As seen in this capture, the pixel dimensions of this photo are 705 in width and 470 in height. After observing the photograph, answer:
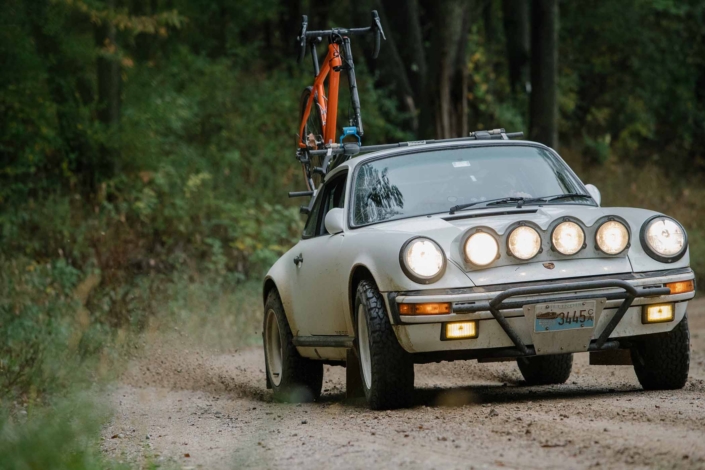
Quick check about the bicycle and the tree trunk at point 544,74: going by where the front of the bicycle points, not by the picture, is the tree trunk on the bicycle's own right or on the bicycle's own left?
on the bicycle's own left

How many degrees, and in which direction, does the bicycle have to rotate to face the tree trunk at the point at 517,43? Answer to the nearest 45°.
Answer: approximately 135° to its left

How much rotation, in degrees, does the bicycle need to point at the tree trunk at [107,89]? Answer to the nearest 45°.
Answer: approximately 180°

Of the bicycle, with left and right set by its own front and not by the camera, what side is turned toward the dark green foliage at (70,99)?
back

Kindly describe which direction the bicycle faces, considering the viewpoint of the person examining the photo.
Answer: facing the viewer and to the right of the viewer

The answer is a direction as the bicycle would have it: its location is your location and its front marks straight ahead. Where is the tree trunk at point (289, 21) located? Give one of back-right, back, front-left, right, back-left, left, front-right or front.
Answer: back-left

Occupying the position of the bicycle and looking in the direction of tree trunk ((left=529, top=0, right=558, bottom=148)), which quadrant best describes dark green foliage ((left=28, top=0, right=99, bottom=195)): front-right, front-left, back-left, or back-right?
front-left

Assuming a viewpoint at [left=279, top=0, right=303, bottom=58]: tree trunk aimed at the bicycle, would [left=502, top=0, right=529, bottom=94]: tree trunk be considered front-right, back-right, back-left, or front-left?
front-left
